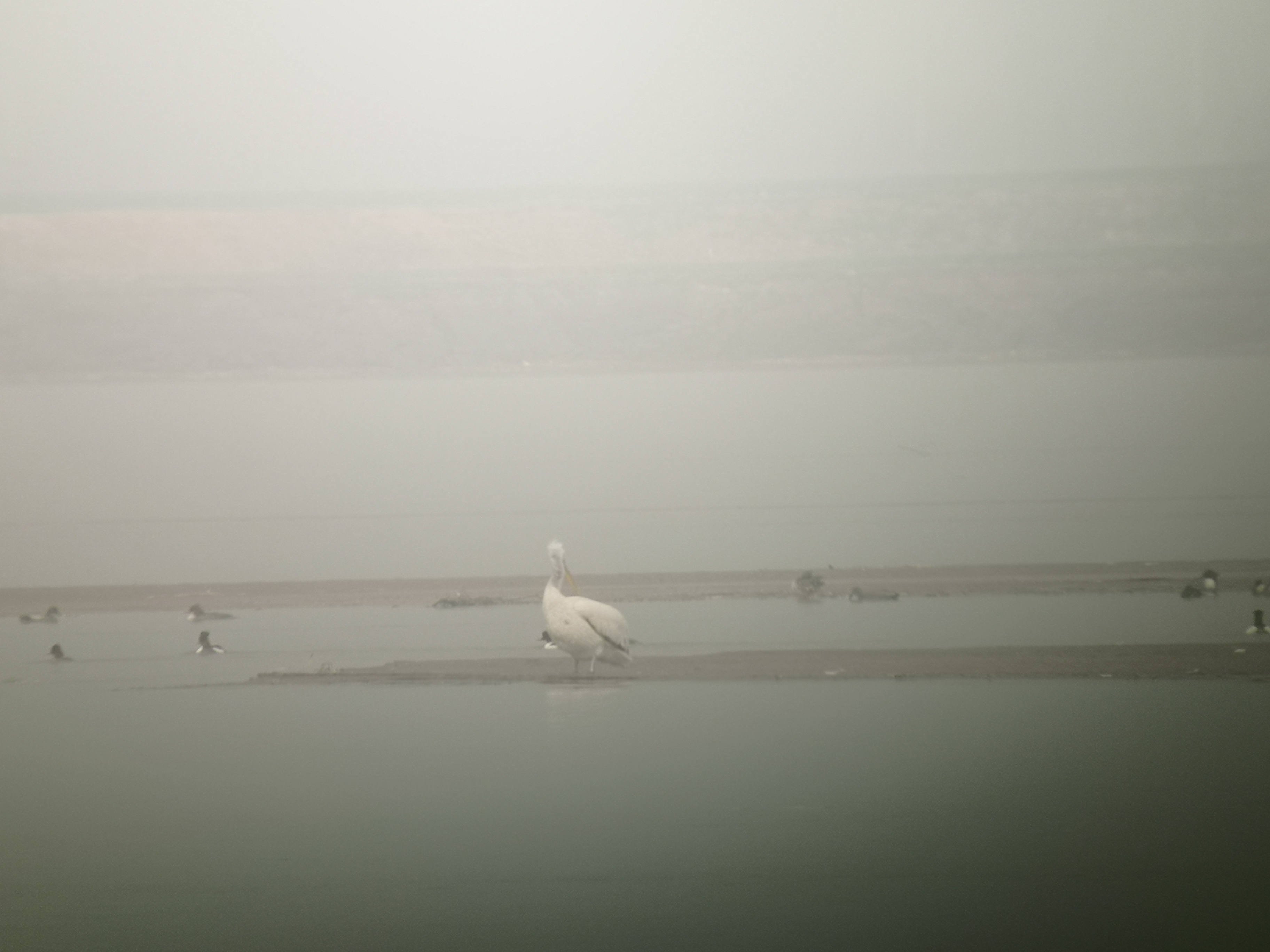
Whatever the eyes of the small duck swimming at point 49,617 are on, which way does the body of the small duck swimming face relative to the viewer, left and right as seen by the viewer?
facing to the right of the viewer

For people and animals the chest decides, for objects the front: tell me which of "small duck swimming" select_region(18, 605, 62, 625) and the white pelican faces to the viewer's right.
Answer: the small duck swimming

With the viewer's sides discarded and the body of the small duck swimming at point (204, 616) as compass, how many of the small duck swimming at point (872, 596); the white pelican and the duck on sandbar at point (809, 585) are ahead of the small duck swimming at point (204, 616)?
0

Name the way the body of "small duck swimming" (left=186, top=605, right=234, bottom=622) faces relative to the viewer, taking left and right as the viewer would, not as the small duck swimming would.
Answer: facing to the left of the viewer

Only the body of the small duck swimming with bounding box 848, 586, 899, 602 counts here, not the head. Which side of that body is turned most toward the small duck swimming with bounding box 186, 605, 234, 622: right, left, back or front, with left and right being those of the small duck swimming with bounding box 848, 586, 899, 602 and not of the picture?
front

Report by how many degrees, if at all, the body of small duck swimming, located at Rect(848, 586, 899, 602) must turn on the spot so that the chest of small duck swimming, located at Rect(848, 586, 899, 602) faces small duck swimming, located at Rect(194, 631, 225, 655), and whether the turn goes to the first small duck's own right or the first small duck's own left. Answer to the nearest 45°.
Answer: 0° — it already faces it

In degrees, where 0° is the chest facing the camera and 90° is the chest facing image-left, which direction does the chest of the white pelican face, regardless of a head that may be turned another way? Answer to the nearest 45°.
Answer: approximately 45°

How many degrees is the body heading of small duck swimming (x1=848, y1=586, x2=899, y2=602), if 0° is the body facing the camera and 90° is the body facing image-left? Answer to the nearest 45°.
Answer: approximately 90°

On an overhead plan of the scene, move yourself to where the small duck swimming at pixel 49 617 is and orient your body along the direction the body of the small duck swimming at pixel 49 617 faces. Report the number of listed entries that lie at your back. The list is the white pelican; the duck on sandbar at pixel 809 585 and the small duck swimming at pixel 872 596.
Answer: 0

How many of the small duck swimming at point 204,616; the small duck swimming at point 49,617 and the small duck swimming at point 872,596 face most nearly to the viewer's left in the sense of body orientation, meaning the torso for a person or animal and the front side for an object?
2

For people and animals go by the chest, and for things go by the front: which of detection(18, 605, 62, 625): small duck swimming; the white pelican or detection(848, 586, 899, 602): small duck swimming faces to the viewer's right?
detection(18, 605, 62, 625): small duck swimming

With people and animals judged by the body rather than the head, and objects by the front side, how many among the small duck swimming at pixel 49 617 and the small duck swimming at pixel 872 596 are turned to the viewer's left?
1

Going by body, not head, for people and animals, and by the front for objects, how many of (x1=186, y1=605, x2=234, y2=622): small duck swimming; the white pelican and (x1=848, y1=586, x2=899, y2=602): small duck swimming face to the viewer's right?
0
